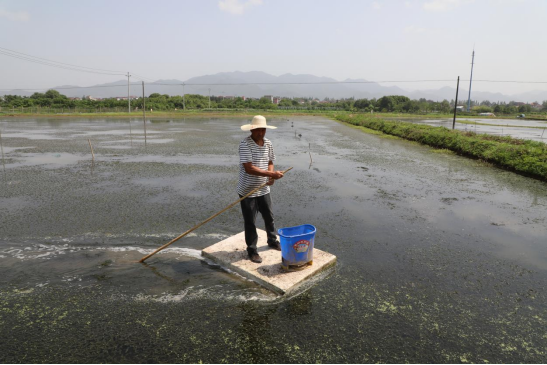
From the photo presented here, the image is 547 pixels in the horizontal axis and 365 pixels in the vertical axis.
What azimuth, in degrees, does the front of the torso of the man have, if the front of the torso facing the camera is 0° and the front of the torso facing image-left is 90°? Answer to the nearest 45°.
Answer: approximately 315°

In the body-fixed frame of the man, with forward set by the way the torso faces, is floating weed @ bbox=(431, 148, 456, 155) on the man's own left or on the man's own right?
on the man's own left
